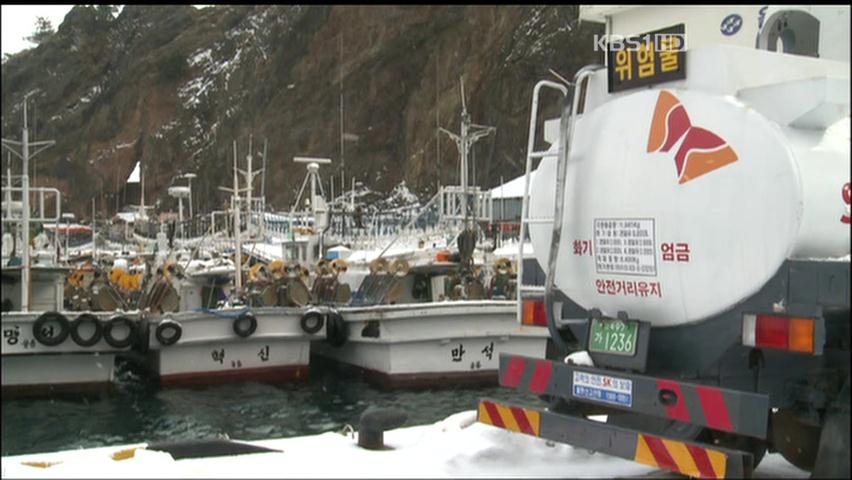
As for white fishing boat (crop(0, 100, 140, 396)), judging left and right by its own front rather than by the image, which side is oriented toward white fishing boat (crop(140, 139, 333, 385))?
right

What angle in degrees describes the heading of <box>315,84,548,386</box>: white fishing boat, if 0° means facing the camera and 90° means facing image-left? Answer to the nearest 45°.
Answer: approximately 135°

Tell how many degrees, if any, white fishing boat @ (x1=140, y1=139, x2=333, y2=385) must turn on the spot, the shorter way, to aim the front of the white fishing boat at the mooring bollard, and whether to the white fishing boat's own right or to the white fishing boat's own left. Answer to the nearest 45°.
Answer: approximately 180°

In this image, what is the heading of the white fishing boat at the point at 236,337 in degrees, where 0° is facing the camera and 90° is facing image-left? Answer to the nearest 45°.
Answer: approximately 180°

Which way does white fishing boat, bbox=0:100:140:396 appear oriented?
away from the camera

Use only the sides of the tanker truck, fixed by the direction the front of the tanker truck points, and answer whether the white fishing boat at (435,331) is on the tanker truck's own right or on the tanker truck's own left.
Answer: on the tanker truck's own left

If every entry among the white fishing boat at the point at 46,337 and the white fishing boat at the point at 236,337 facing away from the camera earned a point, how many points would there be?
2

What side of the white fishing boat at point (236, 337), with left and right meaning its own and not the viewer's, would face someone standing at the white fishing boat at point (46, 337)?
left

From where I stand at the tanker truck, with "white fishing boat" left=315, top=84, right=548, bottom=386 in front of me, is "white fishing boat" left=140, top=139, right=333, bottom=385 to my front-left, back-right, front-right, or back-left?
front-left

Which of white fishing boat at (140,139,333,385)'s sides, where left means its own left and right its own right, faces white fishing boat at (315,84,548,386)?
right

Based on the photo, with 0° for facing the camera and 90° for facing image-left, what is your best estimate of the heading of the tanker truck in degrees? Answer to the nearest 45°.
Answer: approximately 225°

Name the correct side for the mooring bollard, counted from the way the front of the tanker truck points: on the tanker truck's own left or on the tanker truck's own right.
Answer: on the tanker truck's own left

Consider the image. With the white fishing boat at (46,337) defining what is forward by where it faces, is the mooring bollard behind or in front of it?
behind

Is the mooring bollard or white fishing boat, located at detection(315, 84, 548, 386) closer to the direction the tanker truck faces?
the white fishing boat

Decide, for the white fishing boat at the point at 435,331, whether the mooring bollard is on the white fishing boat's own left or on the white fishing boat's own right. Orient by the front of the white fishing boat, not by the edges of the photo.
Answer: on the white fishing boat's own left
